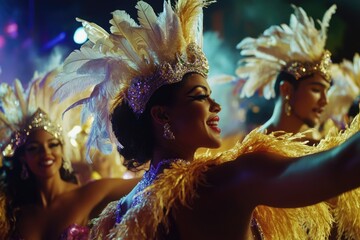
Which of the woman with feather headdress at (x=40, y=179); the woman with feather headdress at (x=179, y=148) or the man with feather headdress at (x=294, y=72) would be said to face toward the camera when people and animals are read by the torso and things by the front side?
the woman with feather headdress at (x=40, y=179)

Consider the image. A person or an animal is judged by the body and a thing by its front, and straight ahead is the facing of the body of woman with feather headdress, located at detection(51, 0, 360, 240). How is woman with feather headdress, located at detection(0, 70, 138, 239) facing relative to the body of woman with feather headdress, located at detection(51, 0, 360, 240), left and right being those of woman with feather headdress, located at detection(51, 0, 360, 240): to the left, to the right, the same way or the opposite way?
to the right

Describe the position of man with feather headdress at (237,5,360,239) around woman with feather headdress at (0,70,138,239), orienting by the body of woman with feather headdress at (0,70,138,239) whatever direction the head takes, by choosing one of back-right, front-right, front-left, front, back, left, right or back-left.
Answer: left

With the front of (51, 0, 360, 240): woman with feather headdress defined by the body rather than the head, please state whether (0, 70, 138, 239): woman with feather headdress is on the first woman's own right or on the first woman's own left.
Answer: on the first woman's own left

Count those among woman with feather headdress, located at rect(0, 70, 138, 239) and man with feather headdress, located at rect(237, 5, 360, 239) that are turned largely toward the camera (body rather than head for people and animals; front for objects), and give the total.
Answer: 1

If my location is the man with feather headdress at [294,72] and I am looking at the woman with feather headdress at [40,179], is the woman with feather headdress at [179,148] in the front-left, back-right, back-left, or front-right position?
front-left

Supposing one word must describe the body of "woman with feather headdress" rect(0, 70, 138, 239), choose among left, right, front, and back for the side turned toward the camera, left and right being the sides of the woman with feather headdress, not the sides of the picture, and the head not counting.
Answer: front

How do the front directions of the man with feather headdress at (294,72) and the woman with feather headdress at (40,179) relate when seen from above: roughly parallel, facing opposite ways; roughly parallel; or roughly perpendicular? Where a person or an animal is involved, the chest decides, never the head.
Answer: roughly perpendicular

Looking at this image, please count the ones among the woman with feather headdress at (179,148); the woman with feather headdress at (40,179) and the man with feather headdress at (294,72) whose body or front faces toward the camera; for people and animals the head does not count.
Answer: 1

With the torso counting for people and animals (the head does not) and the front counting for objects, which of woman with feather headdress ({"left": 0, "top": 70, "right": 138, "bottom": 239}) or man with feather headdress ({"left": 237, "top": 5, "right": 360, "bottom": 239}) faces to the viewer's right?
man with feather headdress ({"left": 237, "top": 5, "right": 360, "bottom": 239})

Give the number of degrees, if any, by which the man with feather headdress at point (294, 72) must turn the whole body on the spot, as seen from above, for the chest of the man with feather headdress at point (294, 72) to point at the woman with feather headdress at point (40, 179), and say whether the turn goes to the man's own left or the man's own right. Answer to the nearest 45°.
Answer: approximately 135° to the man's own right

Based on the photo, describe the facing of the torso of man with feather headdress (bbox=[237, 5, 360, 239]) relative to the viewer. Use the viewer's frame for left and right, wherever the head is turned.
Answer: facing to the right of the viewer

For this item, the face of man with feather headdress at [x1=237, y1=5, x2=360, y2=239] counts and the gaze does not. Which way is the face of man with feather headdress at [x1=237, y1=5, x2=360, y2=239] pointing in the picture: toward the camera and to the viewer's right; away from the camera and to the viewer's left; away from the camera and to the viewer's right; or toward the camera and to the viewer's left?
toward the camera and to the viewer's right

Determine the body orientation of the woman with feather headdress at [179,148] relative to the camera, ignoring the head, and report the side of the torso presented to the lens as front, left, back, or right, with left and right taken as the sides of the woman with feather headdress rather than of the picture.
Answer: right
